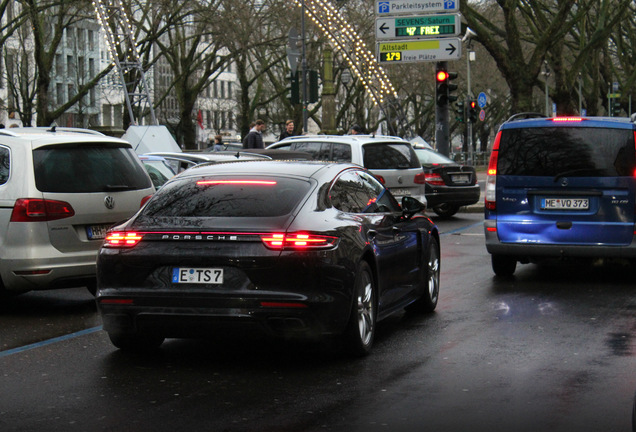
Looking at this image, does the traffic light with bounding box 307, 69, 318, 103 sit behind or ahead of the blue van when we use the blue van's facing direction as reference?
ahead

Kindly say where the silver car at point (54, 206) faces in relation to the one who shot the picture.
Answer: facing away from the viewer and to the left of the viewer

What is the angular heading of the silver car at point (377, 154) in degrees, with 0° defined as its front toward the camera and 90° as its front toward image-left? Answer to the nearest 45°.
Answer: approximately 135°

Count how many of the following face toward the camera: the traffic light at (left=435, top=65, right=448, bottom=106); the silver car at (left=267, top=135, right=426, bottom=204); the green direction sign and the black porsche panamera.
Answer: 2

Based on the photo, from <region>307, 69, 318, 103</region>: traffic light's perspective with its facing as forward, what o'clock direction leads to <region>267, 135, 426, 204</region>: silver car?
The silver car is roughly at 6 o'clock from the traffic light.

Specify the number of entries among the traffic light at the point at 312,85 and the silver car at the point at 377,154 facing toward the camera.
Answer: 0

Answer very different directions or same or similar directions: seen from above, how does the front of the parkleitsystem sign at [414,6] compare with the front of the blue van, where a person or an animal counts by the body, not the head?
very different directions

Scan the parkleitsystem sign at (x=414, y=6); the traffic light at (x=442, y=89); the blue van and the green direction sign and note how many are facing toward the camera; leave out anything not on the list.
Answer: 3

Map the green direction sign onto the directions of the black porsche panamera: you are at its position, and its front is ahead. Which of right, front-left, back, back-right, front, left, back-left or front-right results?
front-left

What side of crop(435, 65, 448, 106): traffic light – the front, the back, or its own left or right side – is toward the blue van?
front

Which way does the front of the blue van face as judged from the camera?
facing away from the viewer

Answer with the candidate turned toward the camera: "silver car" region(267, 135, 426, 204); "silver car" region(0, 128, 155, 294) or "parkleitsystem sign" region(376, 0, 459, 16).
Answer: the parkleitsystem sign

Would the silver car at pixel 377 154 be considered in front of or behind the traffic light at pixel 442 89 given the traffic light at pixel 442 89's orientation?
in front

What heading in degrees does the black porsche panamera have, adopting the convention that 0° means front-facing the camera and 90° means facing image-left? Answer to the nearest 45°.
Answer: approximately 225°
